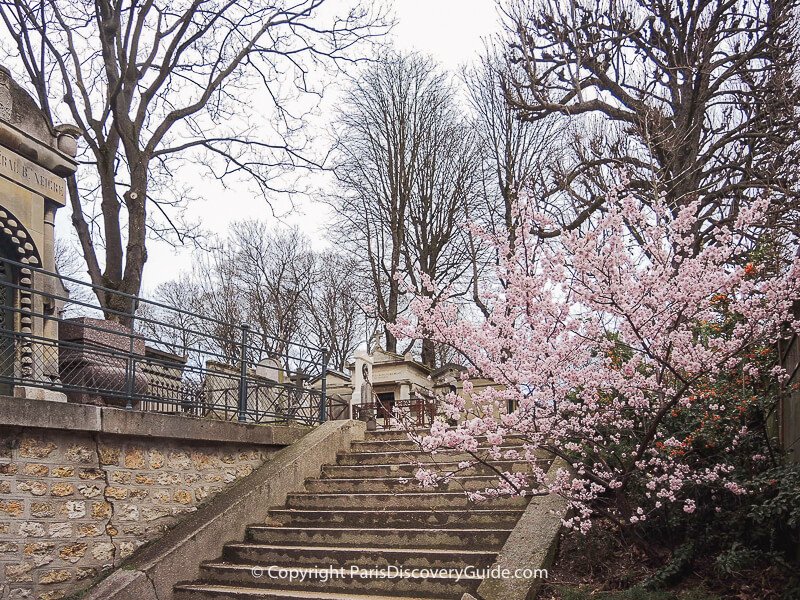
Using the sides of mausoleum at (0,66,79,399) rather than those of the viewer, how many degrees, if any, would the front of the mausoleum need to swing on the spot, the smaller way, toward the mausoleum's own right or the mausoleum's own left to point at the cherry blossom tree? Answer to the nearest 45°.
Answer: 0° — it already faces it

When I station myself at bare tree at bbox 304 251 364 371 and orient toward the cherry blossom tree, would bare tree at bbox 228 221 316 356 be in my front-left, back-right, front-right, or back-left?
back-right

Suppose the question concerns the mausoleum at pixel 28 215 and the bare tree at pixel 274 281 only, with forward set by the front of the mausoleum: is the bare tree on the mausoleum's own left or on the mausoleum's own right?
on the mausoleum's own left

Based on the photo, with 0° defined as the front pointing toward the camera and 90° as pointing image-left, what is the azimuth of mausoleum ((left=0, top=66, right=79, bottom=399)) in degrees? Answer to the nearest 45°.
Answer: approximately 315°

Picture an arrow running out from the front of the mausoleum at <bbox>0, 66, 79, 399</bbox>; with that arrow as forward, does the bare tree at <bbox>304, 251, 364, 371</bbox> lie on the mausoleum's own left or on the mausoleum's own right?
on the mausoleum's own left

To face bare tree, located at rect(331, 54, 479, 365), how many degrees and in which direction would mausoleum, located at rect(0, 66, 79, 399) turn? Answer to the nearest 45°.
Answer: approximately 90° to its left
